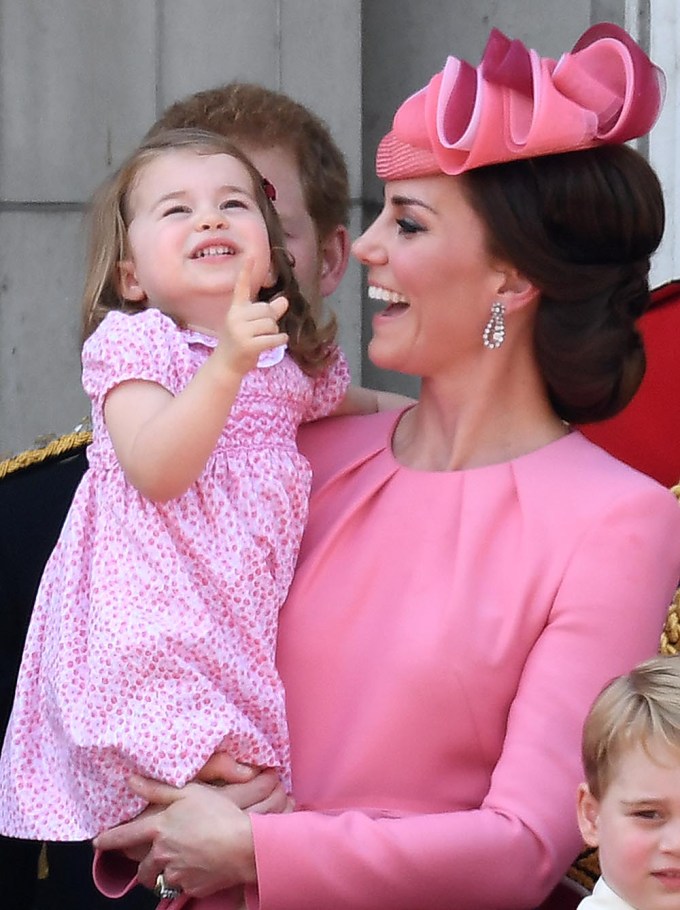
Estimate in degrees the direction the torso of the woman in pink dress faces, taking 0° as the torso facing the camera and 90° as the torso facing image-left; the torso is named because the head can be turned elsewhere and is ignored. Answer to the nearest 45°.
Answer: approximately 45°

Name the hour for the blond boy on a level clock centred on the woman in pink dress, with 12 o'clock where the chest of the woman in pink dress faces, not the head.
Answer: The blond boy is roughly at 10 o'clock from the woman in pink dress.

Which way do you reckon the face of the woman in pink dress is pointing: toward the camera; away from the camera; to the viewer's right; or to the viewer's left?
to the viewer's left
